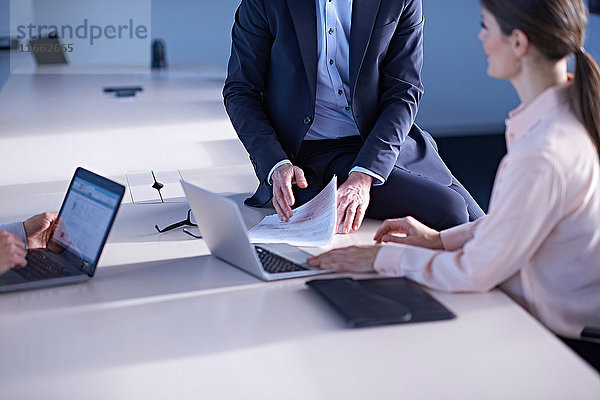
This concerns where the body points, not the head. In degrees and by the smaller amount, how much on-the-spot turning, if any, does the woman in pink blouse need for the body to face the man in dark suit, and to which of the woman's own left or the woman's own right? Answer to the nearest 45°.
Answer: approximately 45° to the woman's own right

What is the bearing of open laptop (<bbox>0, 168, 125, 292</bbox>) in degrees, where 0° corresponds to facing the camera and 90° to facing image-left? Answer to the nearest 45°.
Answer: approximately 45°

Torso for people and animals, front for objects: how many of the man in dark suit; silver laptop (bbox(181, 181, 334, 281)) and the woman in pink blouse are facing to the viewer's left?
1

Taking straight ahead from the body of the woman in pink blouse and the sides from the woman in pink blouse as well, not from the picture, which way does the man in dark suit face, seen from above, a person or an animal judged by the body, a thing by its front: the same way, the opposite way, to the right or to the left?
to the left

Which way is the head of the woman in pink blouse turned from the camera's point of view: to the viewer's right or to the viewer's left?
to the viewer's left

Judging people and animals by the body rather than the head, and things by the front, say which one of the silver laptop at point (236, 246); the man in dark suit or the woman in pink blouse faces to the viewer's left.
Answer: the woman in pink blouse

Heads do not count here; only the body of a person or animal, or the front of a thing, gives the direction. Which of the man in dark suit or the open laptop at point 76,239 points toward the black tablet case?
the man in dark suit

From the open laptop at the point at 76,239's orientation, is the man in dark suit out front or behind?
behind

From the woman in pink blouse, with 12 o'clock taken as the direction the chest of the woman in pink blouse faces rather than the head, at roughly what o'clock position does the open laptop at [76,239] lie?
The open laptop is roughly at 12 o'clock from the woman in pink blouse.

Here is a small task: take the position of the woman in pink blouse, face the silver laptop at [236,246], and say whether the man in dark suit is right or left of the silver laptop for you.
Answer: right

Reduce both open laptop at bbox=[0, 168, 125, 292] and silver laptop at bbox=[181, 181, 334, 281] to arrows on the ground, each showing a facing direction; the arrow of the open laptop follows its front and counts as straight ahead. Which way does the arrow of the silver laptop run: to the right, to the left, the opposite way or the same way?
the opposite way

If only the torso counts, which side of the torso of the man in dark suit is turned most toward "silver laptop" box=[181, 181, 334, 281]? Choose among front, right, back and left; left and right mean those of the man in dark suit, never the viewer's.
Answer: front

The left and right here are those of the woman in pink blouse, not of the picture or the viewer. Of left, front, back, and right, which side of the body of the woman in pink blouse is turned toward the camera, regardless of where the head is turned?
left

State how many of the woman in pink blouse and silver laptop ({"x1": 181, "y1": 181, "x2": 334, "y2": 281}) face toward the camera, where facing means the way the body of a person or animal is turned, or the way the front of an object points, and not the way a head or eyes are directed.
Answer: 0
